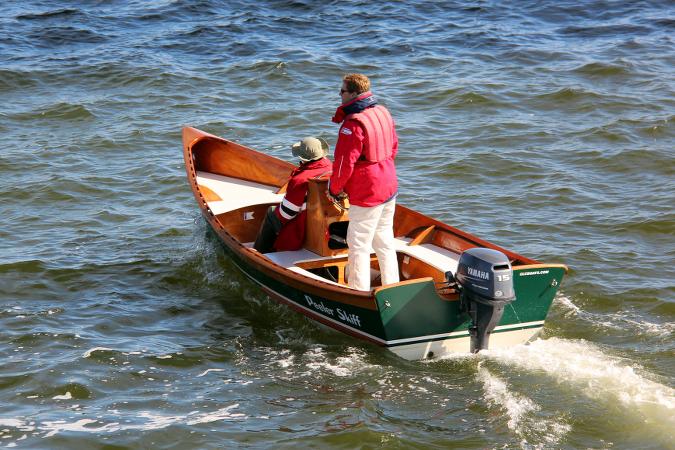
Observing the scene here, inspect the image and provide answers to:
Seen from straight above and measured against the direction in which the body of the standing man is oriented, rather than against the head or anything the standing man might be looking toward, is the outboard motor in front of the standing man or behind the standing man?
behind

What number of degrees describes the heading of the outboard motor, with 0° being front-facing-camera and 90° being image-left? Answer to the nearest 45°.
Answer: approximately 135°

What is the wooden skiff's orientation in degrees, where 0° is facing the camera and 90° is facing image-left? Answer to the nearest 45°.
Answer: approximately 135°

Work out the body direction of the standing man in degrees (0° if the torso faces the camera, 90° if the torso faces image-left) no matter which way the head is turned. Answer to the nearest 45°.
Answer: approximately 135°

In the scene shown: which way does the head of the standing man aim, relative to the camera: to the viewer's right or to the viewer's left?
to the viewer's left

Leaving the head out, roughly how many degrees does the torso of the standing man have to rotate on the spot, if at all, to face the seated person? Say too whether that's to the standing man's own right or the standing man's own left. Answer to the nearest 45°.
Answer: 0° — they already face them
